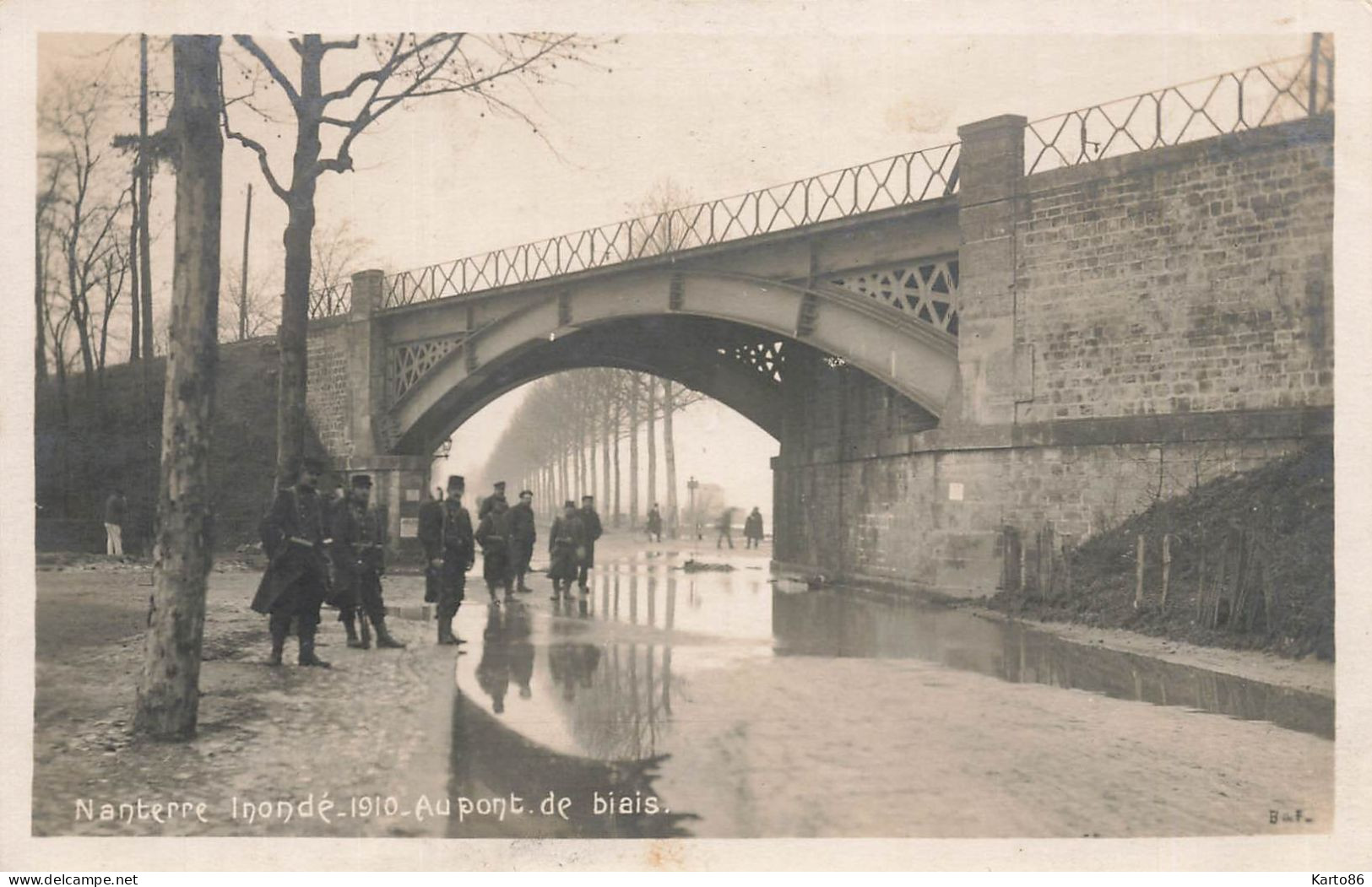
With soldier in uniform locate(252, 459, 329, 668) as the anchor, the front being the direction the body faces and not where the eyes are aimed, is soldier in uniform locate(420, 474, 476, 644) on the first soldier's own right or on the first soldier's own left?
on the first soldier's own left

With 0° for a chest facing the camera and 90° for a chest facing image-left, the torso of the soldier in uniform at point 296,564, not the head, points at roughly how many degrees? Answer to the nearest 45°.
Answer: approximately 315°

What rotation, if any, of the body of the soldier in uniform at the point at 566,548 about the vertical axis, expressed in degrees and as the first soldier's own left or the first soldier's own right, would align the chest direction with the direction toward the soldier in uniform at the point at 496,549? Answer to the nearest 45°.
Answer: approximately 45° to the first soldier's own right

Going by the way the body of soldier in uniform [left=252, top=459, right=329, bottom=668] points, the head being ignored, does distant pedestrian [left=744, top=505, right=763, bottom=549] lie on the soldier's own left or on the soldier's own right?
on the soldier's own left

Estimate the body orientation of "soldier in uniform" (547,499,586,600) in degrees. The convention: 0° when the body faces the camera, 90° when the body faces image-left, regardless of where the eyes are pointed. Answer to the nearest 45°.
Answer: approximately 0°

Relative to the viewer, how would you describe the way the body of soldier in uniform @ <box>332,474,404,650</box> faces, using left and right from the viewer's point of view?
facing the viewer and to the right of the viewer

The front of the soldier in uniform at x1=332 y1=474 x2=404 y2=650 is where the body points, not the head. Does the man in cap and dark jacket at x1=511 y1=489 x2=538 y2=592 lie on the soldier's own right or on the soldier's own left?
on the soldier's own left

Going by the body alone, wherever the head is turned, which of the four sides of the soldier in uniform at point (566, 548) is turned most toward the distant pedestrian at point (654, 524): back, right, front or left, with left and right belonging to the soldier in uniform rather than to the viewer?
back
